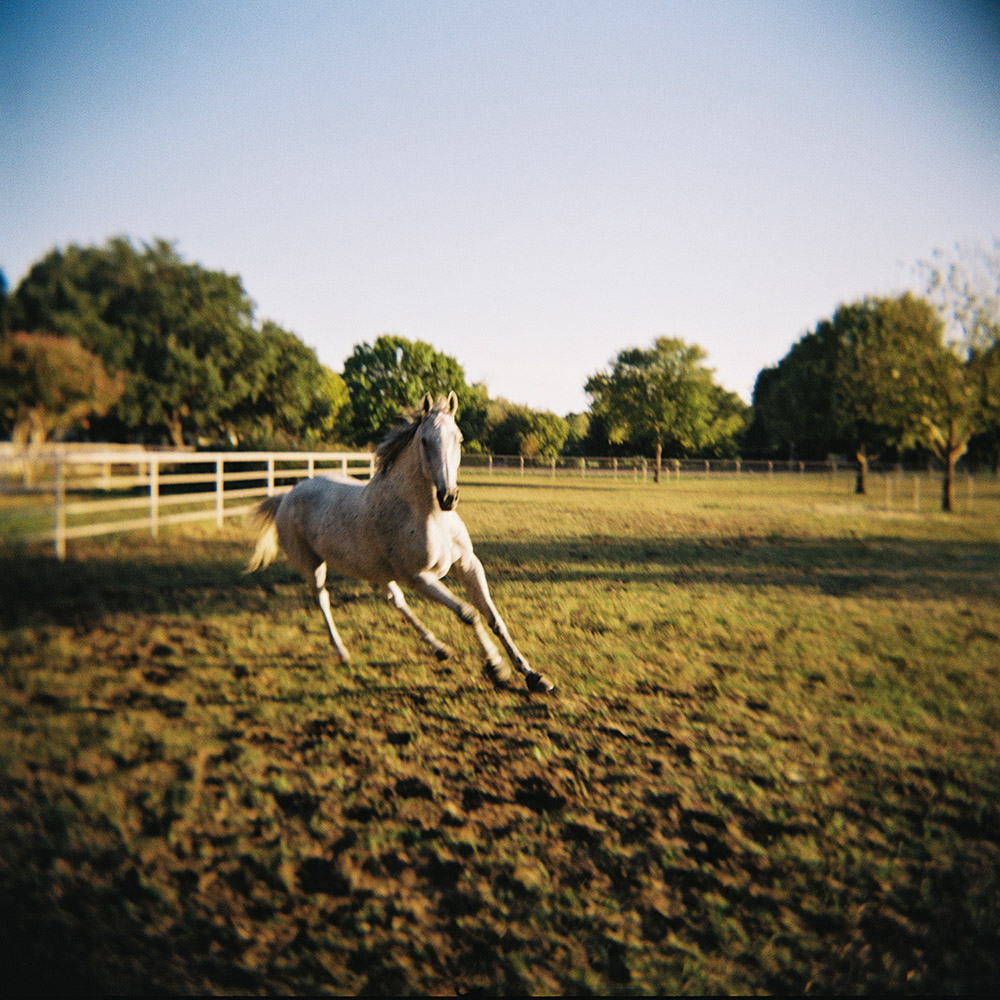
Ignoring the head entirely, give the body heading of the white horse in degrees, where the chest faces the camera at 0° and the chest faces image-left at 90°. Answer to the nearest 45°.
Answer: approximately 315°

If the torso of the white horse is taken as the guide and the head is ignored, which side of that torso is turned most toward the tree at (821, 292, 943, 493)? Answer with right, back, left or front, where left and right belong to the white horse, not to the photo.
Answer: left

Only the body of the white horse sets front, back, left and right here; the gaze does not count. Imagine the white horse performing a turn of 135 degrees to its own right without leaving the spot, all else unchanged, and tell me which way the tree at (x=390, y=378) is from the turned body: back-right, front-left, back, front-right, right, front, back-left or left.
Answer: right

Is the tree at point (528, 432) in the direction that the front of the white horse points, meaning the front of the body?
no

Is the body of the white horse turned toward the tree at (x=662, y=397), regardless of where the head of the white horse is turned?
no

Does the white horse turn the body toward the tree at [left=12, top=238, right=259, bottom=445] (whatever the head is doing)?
no

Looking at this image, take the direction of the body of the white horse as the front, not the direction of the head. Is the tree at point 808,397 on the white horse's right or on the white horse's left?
on the white horse's left
